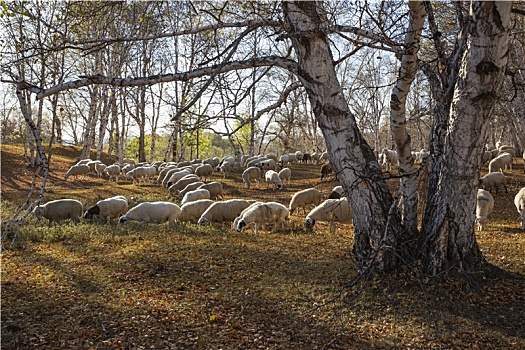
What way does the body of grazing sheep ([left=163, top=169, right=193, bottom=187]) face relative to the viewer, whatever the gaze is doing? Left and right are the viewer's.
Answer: facing to the left of the viewer

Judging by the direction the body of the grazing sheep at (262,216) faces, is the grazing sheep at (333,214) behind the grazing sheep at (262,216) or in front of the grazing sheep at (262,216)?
behind

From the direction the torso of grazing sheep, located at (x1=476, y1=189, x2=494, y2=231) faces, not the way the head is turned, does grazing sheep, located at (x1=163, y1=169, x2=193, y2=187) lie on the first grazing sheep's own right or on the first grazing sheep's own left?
on the first grazing sheep's own right

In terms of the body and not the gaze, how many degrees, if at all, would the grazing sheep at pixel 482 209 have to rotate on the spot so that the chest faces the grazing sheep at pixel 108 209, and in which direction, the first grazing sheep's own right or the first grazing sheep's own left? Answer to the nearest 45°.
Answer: approximately 90° to the first grazing sheep's own right

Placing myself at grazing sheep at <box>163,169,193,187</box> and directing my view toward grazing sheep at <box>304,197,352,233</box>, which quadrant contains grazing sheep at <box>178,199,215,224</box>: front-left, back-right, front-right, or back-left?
front-right

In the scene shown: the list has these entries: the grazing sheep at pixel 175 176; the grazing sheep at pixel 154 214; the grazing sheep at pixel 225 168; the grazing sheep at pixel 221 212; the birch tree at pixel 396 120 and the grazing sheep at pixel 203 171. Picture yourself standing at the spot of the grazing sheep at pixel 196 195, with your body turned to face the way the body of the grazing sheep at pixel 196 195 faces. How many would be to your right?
3

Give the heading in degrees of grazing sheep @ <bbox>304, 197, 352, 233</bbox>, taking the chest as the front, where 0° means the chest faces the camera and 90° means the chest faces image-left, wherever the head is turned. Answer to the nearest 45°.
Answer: approximately 90°

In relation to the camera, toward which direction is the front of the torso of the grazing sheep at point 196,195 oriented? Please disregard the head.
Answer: to the viewer's left

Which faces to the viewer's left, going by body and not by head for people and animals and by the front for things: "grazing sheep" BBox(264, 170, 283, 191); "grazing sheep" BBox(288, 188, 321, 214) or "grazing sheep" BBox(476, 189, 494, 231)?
"grazing sheep" BBox(288, 188, 321, 214)

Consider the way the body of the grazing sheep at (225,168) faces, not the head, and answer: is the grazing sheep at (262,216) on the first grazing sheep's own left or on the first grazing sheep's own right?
on the first grazing sheep's own left

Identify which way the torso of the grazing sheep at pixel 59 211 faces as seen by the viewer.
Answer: to the viewer's left

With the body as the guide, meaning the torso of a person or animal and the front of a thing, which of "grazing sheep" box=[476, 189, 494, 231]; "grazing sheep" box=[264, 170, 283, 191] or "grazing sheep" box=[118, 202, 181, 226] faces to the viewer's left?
"grazing sheep" box=[118, 202, 181, 226]

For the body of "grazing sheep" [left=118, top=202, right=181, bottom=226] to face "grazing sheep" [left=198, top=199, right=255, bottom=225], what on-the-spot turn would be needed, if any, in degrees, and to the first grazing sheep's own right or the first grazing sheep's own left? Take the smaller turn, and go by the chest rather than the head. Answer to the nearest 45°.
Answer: approximately 180°

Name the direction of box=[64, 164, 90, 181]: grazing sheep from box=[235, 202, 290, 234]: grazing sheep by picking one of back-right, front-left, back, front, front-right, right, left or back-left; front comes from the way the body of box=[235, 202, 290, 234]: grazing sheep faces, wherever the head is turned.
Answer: front-right

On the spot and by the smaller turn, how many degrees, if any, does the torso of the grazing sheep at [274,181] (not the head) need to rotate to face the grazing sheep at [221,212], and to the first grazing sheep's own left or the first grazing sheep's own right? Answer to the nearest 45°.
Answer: approximately 45° to the first grazing sheep's own right

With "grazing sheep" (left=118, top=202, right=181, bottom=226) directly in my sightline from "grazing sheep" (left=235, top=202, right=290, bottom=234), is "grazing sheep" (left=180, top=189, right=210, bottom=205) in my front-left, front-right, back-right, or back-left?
front-right

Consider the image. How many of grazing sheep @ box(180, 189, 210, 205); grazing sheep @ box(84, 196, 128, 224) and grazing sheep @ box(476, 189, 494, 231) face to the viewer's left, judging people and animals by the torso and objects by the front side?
2

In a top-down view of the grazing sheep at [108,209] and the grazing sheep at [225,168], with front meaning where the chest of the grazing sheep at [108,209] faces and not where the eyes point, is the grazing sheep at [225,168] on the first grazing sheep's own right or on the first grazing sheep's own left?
on the first grazing sheep's own right

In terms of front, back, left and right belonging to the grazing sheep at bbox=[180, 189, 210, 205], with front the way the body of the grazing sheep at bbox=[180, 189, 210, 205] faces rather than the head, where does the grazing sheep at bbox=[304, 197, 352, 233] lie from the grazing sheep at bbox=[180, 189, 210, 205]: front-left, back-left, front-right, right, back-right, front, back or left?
back-left

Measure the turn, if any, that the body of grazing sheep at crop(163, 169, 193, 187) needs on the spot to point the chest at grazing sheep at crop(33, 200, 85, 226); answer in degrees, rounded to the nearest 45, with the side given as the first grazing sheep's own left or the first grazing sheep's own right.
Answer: approximately 45° to the first grazing sheep's own left
